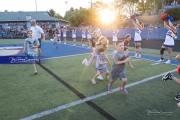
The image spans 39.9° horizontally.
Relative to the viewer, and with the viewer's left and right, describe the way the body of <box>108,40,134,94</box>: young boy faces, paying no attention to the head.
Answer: facing the viewer and to the right of the viewer
